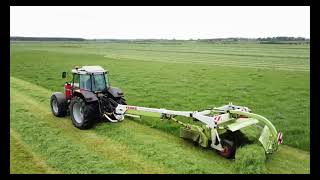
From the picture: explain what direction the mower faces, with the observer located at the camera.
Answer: facing away from the viewer and to the left of the viewer

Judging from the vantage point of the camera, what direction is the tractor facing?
facing away from the viewer and to the left of the viewer
